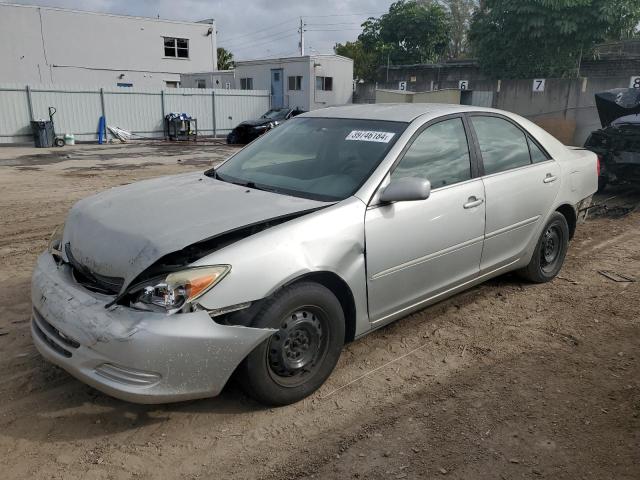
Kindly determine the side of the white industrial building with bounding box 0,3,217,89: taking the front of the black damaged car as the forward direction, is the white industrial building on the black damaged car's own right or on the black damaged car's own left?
on the black damaged car's own right

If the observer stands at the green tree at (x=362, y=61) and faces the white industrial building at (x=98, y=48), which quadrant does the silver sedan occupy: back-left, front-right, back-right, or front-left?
front-left

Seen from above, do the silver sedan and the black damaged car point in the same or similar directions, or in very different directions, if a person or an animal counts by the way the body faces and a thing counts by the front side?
same or similar directions

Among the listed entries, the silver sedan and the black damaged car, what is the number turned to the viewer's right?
0

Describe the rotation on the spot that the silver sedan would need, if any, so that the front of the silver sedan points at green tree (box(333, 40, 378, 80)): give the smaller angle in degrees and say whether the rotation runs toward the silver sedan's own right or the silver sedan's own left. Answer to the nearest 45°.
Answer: approximately 135° to the silver sedan's own right

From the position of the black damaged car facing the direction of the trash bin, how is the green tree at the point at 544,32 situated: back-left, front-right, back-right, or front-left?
front-right

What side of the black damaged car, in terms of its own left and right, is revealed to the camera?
front

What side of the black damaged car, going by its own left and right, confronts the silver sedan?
front

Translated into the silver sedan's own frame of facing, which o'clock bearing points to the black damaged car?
The black damaged car is roughly at 6 o'clock from the silver sedan.

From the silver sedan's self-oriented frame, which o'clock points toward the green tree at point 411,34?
The green tree is roughly at 5 o'clock from the silver sedan.

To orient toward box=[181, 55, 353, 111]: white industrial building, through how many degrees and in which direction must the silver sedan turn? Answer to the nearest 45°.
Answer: approximately 135° to its right
